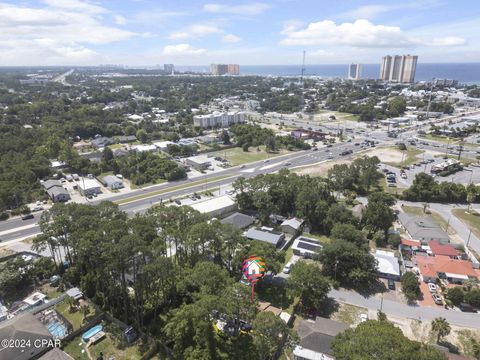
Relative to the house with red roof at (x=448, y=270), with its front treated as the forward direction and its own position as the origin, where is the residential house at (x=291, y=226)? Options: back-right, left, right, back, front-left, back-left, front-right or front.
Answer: right

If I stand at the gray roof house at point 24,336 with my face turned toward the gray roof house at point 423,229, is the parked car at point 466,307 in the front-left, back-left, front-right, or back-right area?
front-right

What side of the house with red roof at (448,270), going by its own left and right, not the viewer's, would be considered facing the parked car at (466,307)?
front

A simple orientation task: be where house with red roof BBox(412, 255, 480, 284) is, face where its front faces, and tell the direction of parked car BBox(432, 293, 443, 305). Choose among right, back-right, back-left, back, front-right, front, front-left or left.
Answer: front

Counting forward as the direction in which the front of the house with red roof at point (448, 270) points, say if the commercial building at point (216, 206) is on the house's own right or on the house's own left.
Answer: on the house's own right

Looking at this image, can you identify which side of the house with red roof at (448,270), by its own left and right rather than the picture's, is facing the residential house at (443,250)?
back

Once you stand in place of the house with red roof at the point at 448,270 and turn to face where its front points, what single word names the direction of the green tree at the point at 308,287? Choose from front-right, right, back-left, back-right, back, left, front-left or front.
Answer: front-right

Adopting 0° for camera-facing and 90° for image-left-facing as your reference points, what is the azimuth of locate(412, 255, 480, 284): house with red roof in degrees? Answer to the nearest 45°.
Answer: approximately 0°

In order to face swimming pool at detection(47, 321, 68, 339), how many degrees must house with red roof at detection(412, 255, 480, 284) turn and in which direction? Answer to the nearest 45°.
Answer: approximately 45° to its right

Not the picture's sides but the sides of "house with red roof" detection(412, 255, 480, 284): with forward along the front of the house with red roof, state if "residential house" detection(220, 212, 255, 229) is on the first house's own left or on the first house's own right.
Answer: on the first house's own right

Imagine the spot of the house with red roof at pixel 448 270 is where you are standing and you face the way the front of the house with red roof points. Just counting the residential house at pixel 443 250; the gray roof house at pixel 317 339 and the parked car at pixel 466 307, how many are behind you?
1

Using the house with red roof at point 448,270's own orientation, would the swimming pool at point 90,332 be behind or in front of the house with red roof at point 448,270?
in front

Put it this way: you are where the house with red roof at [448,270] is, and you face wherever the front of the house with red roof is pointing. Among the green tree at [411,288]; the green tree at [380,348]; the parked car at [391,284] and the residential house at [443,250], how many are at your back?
1

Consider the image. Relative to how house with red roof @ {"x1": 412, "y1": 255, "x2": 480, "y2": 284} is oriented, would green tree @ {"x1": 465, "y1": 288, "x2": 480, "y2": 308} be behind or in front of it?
in front

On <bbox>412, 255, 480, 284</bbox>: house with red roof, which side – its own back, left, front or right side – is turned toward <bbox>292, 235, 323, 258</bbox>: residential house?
right

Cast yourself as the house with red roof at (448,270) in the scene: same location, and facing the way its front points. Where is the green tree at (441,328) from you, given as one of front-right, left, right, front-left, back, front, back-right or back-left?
front

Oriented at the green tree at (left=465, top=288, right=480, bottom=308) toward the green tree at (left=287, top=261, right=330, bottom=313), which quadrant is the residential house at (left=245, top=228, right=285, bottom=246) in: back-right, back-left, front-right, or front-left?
front-right

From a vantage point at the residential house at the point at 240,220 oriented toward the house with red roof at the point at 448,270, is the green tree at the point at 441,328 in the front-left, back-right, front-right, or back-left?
front-right
